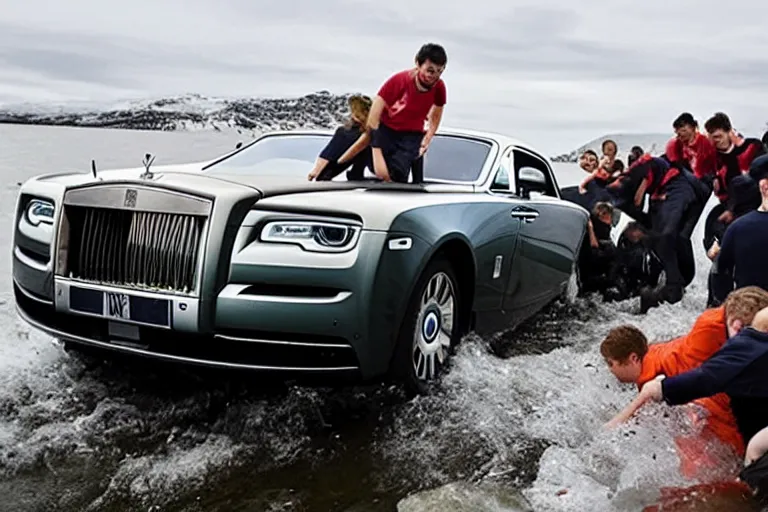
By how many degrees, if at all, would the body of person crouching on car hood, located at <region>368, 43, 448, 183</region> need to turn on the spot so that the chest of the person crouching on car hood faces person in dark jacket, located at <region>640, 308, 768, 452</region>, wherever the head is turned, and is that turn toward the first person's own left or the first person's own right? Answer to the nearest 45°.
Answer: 0° — they already face them

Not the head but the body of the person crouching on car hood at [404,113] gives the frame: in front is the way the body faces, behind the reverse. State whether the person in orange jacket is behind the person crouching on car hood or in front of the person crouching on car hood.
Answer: in front

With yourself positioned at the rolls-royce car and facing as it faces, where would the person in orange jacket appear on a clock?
The person in orange jacket is roughly at 8 o'clock from the rolls-royce car.

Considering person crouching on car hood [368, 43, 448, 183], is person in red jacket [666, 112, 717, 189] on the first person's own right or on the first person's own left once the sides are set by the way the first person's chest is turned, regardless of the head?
on the first person's own left

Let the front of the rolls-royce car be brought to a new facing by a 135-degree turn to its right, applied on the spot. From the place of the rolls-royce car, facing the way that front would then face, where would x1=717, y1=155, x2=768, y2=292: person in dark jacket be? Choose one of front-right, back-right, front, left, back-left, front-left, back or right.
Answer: right

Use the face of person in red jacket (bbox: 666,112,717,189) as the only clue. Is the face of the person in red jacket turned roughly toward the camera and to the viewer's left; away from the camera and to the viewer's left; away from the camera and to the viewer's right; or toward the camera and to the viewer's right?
toward the camera and to the viewer's left

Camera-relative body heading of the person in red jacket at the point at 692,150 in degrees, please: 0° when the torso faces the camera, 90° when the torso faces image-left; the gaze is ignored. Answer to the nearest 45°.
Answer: approximately 45°

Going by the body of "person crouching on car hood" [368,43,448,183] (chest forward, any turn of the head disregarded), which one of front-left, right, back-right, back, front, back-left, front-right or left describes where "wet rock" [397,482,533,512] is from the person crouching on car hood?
front-right

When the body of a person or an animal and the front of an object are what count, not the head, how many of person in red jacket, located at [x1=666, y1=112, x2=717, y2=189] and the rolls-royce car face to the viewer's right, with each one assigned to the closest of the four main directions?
0

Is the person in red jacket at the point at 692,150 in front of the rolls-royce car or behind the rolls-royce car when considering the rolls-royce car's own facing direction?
behind

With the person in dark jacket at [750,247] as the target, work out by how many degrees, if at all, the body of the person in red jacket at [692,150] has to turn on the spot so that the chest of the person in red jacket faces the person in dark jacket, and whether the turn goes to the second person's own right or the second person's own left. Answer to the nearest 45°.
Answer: approximately 45° to the second person's own left

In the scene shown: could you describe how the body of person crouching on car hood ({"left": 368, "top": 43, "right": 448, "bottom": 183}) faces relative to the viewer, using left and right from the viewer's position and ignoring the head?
facing the viewer and to the right of the viewer
